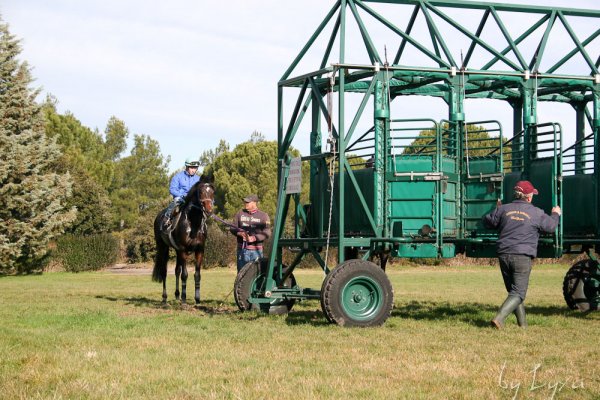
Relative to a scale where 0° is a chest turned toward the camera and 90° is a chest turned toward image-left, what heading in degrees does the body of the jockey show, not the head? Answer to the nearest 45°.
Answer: approximately 315°

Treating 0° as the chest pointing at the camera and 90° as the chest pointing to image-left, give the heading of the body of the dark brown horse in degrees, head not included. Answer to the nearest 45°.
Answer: approximately 315°

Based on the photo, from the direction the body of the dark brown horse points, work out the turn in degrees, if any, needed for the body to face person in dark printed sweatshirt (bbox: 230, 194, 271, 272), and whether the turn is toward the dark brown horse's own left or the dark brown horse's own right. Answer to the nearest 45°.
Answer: approximately 45° to the dark brown horse's own left
